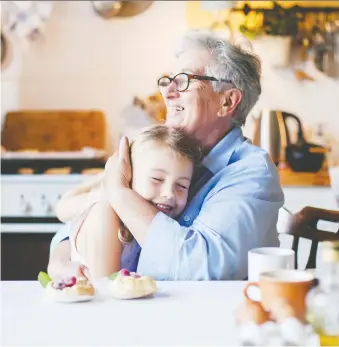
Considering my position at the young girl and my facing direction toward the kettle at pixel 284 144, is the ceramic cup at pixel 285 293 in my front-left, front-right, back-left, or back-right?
back-right

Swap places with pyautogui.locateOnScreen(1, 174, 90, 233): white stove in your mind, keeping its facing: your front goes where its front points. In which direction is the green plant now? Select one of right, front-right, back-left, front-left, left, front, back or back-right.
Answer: left

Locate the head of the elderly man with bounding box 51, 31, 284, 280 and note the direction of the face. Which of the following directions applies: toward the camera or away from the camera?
toward the camera

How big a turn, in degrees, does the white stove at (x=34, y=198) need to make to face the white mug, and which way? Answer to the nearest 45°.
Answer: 0° — it already faces it

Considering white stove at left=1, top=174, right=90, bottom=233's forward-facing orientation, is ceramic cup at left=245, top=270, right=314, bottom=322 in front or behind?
in front

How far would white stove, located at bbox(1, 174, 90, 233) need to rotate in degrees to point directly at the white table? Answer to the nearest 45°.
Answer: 0° — it already faces it

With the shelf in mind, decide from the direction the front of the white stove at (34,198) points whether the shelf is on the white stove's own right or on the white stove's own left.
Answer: on the white stove's own left

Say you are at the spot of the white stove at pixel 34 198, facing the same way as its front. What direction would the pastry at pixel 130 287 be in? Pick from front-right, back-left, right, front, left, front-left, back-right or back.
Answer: front

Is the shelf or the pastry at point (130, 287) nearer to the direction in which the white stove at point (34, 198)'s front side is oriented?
the pastry

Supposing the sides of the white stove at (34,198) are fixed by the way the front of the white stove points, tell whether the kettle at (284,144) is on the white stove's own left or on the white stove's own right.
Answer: on the white stove's own left

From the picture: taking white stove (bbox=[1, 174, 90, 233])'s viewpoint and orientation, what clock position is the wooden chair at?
The wooden chair is roughly at 11 o'clock from the white stove.

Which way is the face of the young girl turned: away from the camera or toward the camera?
toward the camera

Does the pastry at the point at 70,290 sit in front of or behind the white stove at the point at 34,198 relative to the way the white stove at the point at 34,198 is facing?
in front

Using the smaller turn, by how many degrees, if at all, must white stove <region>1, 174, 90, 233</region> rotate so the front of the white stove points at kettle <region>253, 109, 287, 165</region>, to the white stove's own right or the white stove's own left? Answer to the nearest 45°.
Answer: approximately 90° to the white stove's own left

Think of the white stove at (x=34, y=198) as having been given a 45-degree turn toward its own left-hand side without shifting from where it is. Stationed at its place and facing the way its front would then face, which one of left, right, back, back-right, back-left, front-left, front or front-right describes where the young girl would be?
front-right

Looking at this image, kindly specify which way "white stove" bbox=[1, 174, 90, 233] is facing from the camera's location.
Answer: facing the viewer
